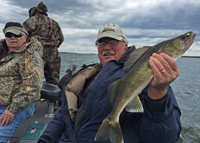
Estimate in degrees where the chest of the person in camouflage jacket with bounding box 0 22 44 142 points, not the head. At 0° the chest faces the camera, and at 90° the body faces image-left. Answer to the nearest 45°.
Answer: approximately 45°

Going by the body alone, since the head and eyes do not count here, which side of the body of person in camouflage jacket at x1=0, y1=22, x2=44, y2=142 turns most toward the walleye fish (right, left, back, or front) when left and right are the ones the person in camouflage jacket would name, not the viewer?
left

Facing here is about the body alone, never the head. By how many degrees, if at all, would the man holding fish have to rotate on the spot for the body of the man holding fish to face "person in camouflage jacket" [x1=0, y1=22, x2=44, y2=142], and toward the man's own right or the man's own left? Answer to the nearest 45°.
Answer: approximately 90° to the man's own right

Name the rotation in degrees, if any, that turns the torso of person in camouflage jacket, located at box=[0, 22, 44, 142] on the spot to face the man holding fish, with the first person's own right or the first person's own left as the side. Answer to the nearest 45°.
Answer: approximately 90° to the first person's own left

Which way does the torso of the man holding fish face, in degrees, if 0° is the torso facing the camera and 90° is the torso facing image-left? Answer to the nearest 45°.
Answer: approximately 45°

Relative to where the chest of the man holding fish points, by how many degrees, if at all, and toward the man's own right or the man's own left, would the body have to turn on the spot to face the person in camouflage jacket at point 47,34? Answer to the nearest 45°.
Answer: approximately 90° to the man's own right
